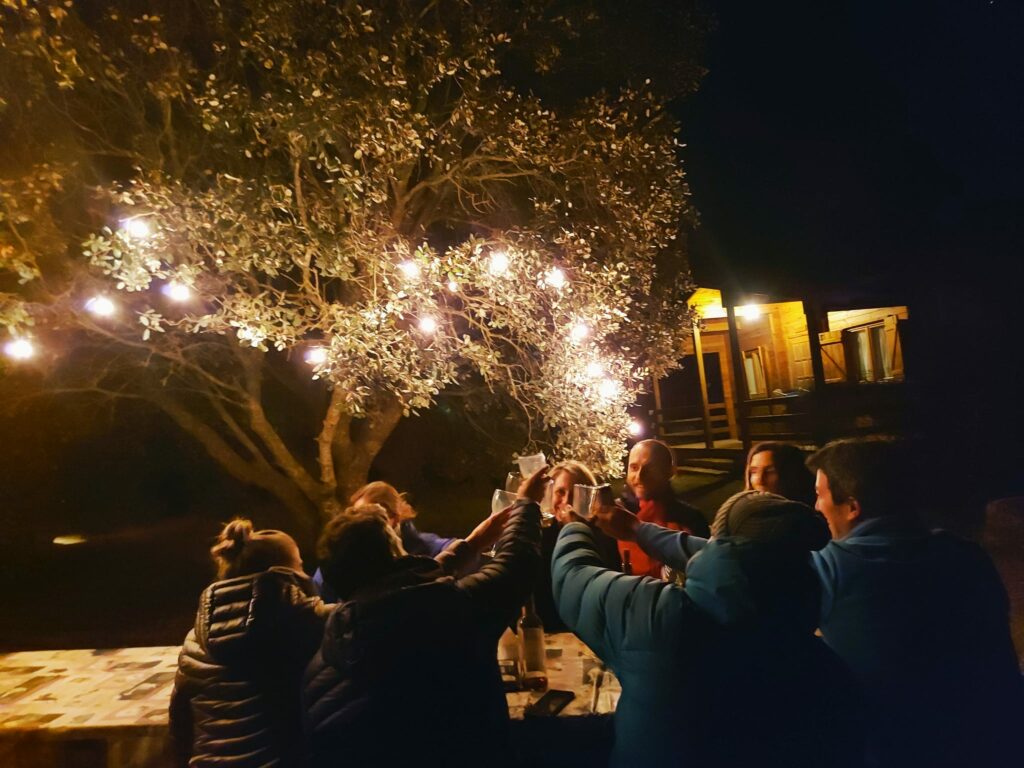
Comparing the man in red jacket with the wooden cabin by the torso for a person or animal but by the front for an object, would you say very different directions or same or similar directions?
same or similar directions

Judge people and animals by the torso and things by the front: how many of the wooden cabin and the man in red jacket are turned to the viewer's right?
0

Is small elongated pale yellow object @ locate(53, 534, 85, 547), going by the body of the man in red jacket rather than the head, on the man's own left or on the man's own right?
on the man's own right

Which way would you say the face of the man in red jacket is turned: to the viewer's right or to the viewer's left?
to the viewer's left

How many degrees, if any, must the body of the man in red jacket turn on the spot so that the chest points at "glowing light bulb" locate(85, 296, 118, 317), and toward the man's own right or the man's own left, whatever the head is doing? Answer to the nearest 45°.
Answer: approximately 45° to the man's own right

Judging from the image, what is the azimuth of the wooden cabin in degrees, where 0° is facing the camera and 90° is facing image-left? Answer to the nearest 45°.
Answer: approximately 45°

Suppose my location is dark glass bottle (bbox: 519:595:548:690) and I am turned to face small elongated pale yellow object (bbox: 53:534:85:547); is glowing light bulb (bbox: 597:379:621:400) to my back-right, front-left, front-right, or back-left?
front-right

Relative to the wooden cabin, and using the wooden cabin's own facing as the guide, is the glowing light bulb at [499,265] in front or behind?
in front

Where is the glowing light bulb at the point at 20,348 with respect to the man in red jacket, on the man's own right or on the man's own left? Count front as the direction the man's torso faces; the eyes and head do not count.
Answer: on the man's own right

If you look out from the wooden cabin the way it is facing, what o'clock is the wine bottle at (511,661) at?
The wine bottle is roughly at 11 o'clock from the wooden cabin.

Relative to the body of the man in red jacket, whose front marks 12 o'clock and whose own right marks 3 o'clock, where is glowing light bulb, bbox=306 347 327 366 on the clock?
The glowing light bulb is roughly at 2 o'clock from the man in red jacket.

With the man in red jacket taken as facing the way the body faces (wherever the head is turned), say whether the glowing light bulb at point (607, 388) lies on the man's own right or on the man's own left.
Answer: on the man's own right

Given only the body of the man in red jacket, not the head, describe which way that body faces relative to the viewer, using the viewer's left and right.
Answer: facing the viewer and to the left of the viewer

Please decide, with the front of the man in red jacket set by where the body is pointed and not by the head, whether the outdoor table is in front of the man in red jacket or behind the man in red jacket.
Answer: in front

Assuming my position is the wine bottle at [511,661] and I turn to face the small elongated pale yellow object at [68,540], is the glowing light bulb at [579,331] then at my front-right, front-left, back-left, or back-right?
front-right

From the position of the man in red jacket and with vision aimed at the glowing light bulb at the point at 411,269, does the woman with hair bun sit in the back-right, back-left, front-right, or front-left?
back-left

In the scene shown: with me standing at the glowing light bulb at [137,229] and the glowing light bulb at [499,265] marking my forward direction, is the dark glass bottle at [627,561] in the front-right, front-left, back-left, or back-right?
front-right
